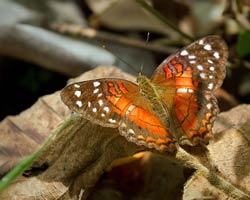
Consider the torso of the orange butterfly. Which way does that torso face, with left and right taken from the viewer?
facing away from the viewer and to the left of the viewer
